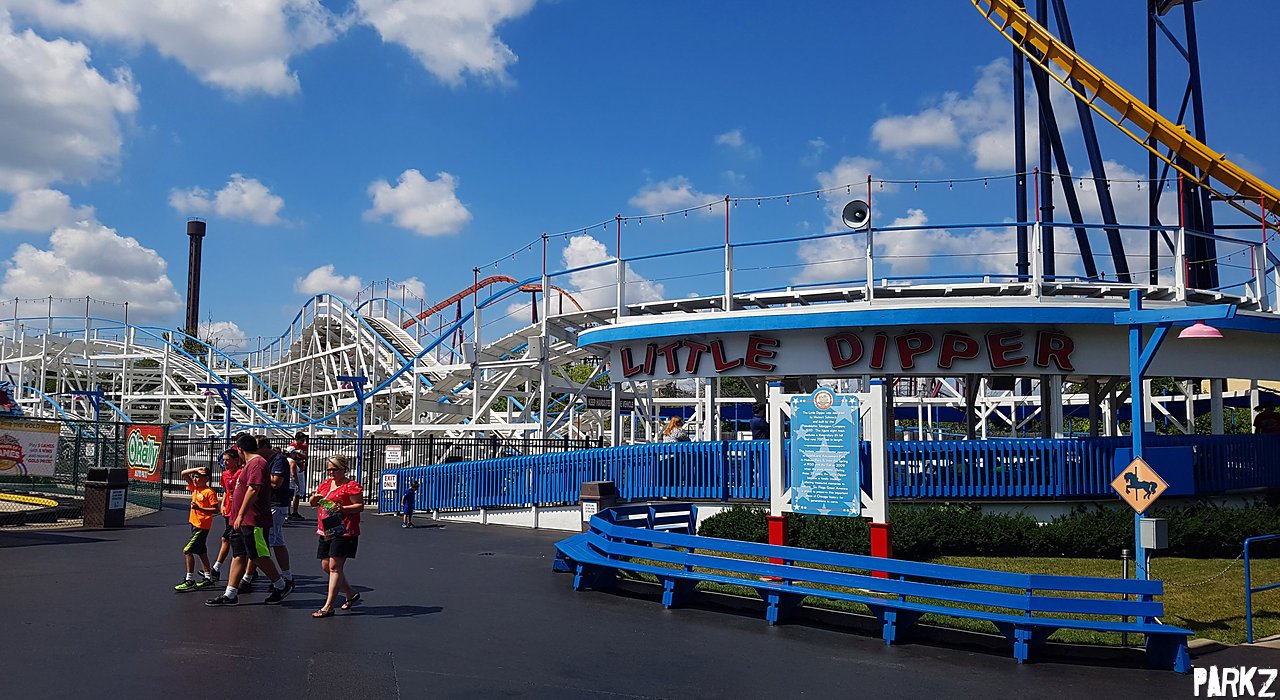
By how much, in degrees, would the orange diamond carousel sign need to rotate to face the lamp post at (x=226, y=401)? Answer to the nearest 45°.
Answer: approximately 135° to its right

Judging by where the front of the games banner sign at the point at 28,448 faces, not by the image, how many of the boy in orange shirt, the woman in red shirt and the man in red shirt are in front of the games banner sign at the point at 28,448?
3

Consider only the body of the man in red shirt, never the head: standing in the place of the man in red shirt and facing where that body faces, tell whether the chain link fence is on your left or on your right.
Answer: on your right

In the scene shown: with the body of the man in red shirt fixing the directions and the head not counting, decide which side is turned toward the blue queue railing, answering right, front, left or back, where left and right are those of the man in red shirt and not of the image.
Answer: back

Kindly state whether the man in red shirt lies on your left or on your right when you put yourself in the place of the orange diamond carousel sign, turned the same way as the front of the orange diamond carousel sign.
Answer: on your right

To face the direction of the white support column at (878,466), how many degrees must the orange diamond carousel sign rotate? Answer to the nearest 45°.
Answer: approximately 90° to its right

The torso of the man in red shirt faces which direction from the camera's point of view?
to the viewer's left

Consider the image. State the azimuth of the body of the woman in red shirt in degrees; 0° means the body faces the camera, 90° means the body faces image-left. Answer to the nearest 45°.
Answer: approximately 45°

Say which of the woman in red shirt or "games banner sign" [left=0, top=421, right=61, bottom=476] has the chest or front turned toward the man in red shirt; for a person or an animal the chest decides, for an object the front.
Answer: the games banner sign

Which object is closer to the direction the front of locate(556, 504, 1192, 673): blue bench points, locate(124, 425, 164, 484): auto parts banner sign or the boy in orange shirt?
the boy in orange shirt

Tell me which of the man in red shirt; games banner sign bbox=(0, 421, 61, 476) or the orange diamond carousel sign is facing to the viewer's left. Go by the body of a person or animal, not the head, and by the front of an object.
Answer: the man in red shirt
